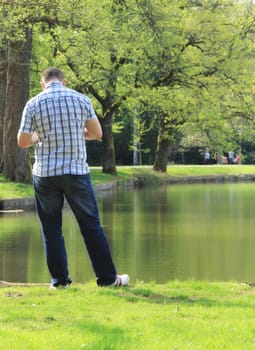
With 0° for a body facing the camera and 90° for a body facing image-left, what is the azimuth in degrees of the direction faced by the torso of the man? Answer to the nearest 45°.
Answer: approximately 180°

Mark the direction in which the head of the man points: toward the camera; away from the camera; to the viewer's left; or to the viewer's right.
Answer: away from the camera
